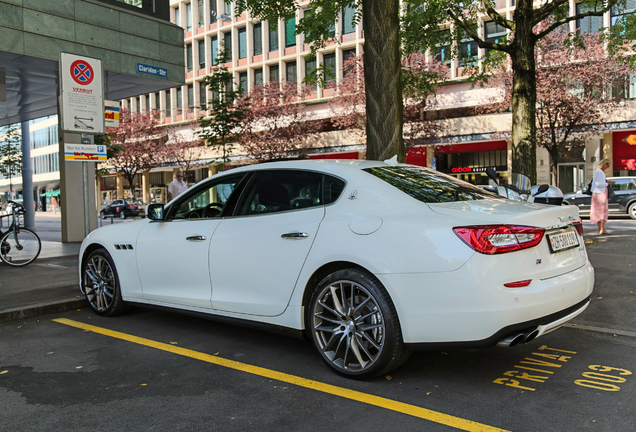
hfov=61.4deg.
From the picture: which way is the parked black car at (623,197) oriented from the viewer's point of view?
to the viewer's left

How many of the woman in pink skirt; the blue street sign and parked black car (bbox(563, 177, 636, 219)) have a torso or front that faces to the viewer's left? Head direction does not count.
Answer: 1

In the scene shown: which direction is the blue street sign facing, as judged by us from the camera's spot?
facing the viewer and to the right of the viewer

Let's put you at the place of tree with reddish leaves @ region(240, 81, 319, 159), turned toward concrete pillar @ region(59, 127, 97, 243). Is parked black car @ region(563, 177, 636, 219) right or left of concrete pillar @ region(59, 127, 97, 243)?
left

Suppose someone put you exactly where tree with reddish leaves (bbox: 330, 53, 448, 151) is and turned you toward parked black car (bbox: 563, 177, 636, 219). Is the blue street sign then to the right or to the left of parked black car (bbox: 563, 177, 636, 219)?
right

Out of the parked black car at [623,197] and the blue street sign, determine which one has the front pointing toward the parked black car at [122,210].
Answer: the parked black car at [623,197]

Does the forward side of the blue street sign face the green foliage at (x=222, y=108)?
no

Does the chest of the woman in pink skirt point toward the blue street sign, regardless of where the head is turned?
no

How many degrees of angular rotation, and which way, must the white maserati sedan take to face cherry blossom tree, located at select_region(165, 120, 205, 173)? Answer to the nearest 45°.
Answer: approximately 45° to its right

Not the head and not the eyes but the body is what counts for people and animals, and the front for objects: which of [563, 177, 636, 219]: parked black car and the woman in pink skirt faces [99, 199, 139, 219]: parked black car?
[563, 177, 636, 219]: parked black car

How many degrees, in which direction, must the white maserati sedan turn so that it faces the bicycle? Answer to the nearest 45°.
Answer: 0° — it already faces it

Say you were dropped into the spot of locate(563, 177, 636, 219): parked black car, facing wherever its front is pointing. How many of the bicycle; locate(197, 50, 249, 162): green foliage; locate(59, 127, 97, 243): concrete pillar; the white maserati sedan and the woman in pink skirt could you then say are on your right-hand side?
0
